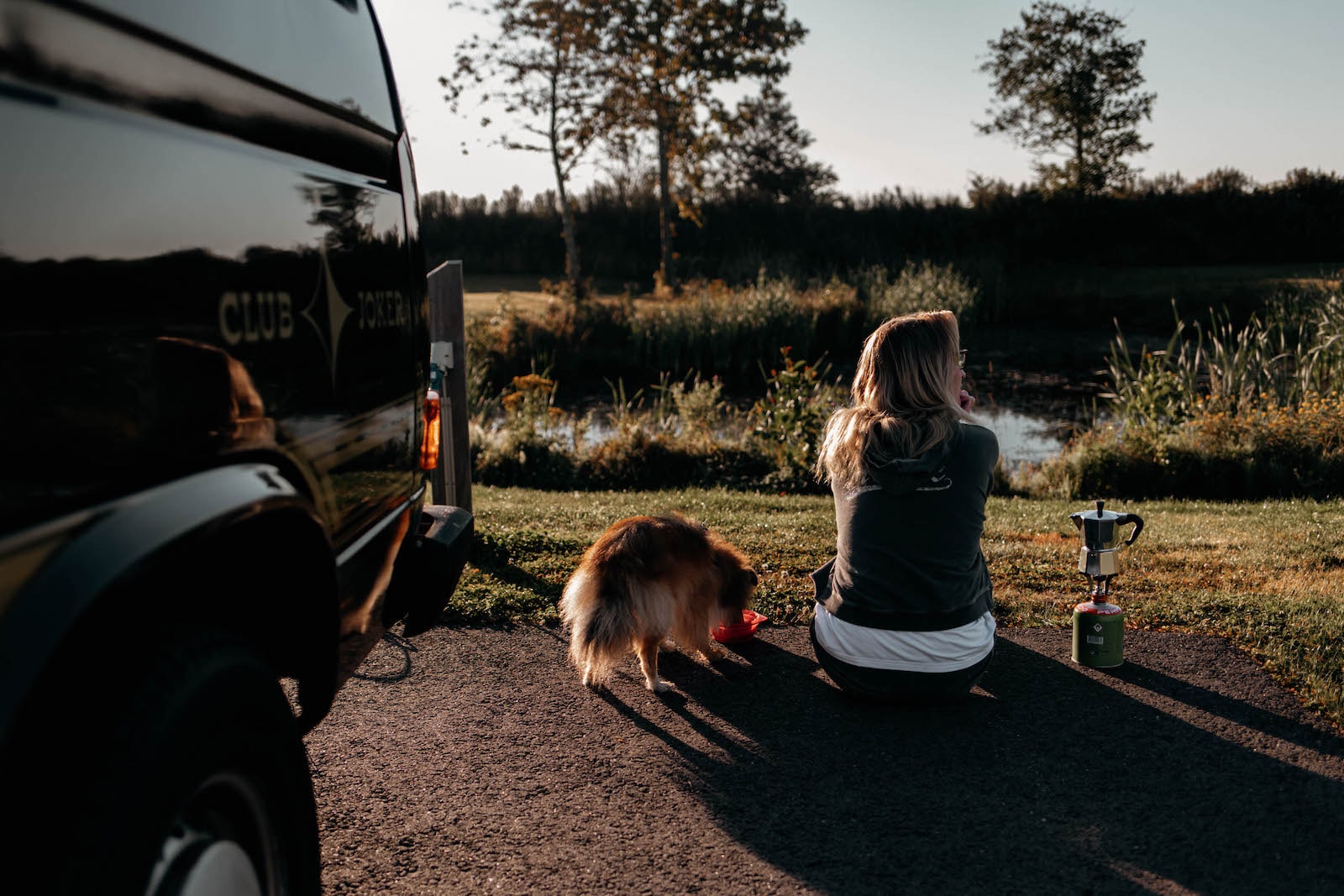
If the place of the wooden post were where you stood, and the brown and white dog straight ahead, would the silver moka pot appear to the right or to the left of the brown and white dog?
left

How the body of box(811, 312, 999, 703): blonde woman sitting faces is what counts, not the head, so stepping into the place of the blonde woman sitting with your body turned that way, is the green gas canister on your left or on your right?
on your right

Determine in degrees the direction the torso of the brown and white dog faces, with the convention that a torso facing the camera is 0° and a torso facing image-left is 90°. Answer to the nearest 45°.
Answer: approximately 225°

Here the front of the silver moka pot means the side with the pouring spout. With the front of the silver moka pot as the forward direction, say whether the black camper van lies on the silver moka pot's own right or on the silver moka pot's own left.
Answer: on the silver moka pot's own left

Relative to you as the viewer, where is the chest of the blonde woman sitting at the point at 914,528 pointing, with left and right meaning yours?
facing away from the viewer

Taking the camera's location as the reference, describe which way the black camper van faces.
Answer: facing the viewer and to the left of the viewer

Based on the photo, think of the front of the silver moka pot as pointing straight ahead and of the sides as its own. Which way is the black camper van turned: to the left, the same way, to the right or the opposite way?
to the left

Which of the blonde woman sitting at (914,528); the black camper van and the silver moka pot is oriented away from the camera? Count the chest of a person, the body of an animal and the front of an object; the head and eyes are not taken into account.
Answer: the blonde woman sitting

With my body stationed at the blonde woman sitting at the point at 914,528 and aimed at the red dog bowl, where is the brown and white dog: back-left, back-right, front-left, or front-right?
front-left

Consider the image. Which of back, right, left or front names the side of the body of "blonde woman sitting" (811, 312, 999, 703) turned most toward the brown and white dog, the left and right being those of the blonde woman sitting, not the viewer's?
left

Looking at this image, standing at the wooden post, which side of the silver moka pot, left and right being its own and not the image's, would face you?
front

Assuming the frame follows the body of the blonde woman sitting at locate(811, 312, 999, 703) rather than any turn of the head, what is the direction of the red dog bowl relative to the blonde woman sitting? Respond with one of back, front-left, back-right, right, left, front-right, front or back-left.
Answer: front-left

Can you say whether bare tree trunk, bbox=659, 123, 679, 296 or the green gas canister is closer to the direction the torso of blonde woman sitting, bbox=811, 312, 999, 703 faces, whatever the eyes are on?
the bare tree trunk

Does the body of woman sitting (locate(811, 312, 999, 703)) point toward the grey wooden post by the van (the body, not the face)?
no

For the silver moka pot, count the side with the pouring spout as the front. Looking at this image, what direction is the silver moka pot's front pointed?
to the viewer's left

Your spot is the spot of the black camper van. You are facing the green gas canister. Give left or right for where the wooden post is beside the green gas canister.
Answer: left

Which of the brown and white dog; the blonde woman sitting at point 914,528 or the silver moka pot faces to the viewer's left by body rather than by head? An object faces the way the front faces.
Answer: the silver moka pot

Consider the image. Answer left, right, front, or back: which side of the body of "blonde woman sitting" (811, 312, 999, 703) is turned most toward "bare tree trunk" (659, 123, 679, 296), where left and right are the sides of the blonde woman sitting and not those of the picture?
front
